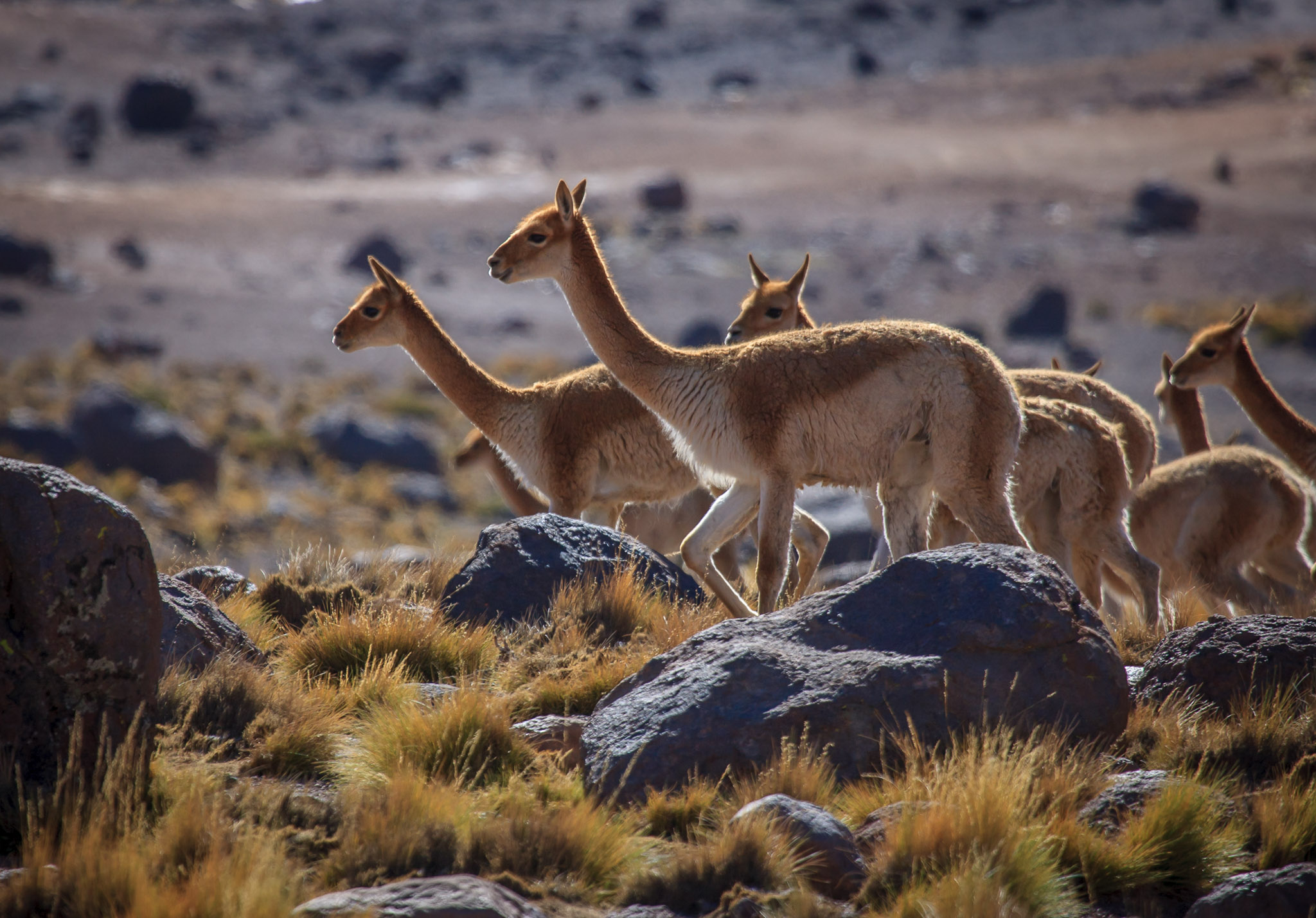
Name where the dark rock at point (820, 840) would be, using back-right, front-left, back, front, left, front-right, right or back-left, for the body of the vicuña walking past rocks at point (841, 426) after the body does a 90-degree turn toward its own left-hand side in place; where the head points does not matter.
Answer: front

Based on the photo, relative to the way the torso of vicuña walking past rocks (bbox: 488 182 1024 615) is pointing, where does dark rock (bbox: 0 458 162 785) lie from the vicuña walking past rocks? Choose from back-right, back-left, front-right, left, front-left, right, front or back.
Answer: front-left

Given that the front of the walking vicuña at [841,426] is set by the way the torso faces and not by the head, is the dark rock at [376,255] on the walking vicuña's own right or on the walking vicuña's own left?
on the walking vicuña's own right

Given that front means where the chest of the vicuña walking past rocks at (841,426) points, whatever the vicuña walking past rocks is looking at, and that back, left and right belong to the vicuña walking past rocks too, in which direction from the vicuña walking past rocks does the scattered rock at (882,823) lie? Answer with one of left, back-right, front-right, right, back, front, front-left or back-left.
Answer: left

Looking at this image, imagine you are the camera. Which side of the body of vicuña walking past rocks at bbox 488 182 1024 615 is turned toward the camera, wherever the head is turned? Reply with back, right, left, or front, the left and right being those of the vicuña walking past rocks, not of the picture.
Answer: left

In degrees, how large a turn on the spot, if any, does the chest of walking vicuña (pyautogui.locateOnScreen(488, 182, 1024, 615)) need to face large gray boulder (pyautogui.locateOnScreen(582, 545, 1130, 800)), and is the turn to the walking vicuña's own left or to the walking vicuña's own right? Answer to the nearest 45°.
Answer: approximately 90° to the walking vicuña's own left

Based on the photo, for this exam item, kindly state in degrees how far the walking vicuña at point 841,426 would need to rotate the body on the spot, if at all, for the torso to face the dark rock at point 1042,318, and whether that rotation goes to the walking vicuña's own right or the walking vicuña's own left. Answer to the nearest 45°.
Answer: approximately 90° to the walking vicuña's own right

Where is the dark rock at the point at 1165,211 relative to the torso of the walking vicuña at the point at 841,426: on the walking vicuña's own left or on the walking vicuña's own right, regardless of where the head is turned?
on the walking vicuña's own right

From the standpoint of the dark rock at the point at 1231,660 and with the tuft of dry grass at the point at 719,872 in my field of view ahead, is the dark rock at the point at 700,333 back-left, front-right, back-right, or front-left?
back-right

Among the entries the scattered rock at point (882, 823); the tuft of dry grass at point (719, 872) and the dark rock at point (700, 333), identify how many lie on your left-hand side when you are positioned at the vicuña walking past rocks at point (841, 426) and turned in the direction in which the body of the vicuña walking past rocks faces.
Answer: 2
